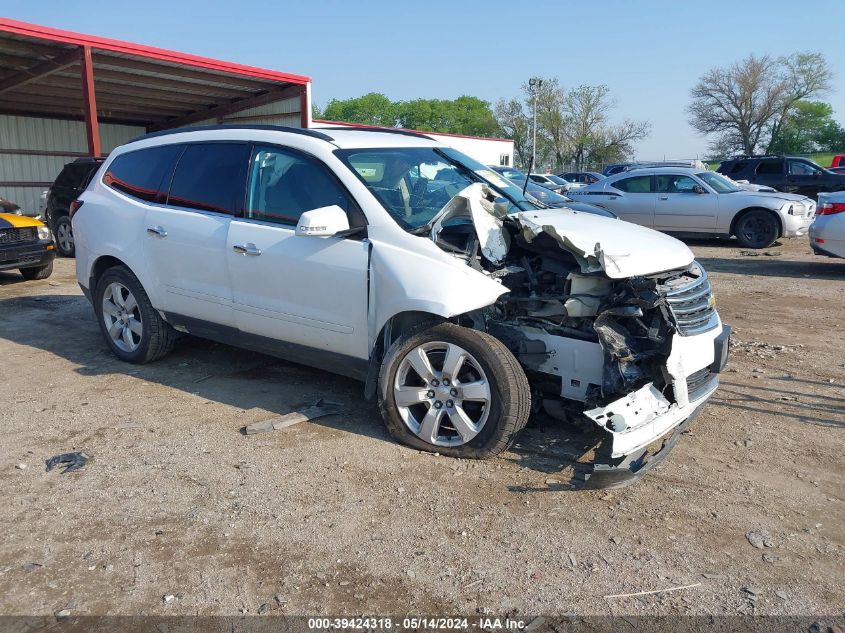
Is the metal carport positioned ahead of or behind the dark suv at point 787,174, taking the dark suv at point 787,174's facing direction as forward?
behind

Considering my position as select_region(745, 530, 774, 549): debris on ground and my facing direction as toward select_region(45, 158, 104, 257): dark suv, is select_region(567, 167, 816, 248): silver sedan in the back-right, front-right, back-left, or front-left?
front-right

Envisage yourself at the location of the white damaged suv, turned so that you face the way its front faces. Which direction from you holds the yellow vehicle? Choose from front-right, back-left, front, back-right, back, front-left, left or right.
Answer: back

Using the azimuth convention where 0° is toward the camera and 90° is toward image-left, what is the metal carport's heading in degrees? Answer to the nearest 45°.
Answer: approximately 315°

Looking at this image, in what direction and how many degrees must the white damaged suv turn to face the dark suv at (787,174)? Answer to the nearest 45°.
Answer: approximately 90° to its left

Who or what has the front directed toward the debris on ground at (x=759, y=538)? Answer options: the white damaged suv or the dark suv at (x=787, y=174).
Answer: the white damaged suv

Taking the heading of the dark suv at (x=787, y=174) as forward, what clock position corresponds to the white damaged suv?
The white damaged suv is roughly at 3 o'clock from the dark suv.

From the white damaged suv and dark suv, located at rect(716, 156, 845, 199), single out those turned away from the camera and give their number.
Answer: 0

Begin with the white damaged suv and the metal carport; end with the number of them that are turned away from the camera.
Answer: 0

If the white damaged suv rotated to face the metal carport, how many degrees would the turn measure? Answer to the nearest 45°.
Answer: approximately 180°

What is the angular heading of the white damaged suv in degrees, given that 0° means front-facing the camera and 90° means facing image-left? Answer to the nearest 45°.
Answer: approximately 315°
